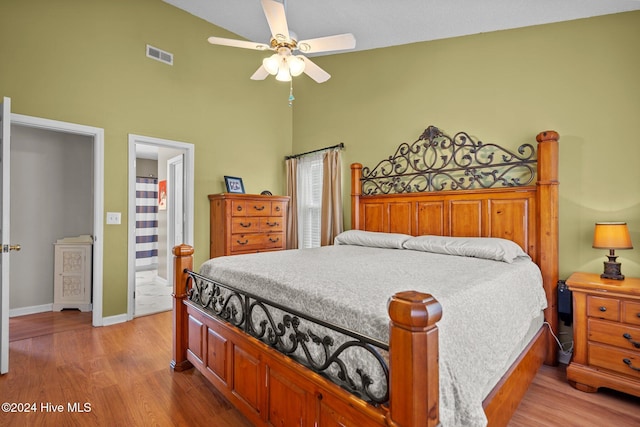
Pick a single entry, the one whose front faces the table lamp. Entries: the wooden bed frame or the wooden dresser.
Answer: the wooden dresser

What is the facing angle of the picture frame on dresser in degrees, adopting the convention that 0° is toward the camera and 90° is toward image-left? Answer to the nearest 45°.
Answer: approximately 315°

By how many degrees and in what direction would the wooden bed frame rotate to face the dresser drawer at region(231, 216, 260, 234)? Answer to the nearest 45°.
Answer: approximately 90° to its right

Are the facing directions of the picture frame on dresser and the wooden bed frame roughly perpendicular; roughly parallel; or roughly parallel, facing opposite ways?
roughly perpendicular

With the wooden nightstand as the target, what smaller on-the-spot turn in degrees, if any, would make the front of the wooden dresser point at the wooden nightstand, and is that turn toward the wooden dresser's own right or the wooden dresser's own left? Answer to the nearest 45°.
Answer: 0° — it already faces it

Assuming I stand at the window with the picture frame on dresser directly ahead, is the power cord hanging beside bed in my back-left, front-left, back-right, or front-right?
back-left

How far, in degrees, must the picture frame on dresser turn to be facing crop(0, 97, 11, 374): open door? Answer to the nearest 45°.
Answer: approximately 90° to its right

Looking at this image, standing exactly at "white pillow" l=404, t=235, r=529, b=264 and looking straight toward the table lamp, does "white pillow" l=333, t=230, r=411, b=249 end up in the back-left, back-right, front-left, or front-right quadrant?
back-left

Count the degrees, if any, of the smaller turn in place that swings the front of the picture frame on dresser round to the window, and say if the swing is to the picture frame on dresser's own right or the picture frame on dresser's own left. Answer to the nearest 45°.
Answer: approximately 45° to the picture frame on dresser's own left

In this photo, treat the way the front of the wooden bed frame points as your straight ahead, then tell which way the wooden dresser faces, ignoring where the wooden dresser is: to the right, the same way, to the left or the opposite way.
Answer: to the left

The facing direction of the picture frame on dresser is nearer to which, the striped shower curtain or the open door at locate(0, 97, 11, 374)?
the open door

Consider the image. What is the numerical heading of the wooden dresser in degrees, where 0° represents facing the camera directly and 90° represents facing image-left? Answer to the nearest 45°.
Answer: approximately 315°
